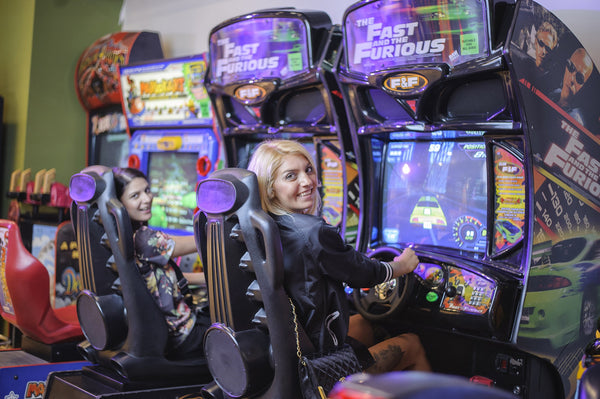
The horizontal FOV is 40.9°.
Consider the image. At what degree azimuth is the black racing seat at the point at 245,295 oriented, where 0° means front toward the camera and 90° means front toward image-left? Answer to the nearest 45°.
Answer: approximately 225°

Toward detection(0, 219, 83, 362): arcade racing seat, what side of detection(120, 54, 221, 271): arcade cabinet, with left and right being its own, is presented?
front

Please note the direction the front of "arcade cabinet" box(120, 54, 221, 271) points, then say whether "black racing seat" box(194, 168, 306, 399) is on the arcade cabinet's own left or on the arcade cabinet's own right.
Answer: on the arcade cabinet's own left

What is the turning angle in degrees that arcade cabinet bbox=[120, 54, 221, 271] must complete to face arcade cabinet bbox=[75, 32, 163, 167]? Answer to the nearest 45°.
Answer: approximately 90° to its right

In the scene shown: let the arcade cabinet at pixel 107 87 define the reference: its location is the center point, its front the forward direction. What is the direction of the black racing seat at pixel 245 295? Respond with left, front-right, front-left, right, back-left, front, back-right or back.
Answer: front-left

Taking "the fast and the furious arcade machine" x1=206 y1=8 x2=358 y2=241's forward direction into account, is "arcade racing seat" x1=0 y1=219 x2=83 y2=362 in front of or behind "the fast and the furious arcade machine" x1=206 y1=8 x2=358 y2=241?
in front

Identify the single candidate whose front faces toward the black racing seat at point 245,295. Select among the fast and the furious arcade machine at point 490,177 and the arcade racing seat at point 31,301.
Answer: the fast and the furious arcade machine

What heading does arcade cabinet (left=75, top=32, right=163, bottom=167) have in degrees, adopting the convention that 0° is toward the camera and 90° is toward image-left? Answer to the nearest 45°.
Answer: approximately 45°

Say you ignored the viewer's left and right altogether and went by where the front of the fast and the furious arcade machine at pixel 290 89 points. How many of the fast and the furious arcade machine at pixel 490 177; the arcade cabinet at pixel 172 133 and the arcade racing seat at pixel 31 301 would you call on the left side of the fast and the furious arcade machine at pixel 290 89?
1

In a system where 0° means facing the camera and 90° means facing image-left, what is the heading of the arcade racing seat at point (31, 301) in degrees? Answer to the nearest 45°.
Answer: approximately 225°

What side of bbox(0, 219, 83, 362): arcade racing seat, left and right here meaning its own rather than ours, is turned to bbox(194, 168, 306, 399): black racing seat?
right

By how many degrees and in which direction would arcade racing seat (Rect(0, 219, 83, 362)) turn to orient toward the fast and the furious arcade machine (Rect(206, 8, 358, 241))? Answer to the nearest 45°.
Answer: approximately 45° to its right

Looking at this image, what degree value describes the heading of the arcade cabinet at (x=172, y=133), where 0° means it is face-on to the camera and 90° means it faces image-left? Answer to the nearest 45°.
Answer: approximately 45°

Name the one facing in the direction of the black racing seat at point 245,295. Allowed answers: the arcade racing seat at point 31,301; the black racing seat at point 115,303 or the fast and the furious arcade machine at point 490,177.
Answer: the fast and the furious arcade machine
